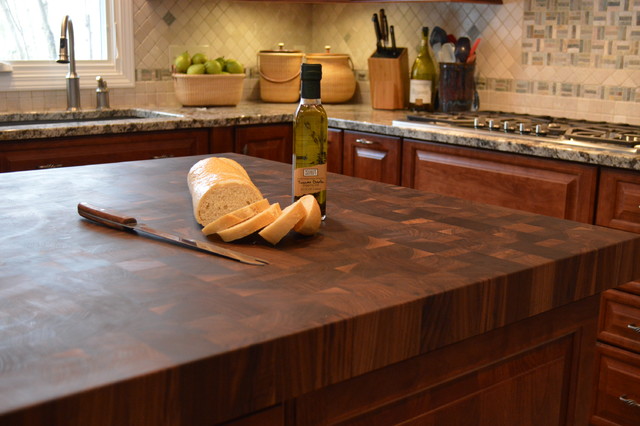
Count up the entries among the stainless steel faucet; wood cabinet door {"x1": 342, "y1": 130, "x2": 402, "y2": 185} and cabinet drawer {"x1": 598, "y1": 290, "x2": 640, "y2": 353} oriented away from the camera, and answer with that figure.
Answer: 0

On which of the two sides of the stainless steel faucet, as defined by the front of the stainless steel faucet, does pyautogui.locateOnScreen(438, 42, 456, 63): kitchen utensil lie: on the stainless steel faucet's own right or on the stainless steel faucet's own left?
on the stainless steel faucet's own left

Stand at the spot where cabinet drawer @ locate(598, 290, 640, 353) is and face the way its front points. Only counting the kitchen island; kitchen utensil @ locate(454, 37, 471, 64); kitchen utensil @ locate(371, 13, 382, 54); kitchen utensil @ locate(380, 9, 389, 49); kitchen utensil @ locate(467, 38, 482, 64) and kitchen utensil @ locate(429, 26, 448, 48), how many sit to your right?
5

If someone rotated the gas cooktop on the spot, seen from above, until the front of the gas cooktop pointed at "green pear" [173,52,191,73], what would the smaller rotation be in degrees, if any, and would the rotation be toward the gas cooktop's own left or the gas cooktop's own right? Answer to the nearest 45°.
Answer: approximately 45° to the gas cooktop's own right

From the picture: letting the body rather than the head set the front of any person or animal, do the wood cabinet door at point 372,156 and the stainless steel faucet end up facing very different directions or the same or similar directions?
same or similar directions

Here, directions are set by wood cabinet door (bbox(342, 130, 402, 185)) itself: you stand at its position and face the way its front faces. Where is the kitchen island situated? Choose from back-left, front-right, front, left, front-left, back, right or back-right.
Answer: front-left

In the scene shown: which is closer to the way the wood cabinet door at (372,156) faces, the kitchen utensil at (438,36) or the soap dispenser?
the soap dispenser

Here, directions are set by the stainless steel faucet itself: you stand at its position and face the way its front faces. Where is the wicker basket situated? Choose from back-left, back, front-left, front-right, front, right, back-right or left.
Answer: back-left

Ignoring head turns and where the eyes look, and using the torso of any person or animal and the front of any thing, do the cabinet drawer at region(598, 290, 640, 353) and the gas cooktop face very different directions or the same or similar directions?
same or similar directions

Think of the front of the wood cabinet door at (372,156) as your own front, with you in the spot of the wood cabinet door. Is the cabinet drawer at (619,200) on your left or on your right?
on your left

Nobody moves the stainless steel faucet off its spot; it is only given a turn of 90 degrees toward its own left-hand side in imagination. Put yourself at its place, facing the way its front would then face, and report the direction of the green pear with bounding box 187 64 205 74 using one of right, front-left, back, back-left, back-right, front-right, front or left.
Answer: front-left

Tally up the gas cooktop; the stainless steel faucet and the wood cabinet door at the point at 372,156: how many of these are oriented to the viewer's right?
0

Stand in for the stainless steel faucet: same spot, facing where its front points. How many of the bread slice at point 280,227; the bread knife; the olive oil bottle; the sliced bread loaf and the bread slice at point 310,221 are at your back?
0

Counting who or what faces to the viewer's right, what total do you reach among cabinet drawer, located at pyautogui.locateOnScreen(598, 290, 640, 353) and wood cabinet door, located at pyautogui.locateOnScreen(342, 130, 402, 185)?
0

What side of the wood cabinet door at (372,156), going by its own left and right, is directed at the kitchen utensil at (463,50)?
back

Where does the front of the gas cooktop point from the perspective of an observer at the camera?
facing the viewer and to the left of the viewer

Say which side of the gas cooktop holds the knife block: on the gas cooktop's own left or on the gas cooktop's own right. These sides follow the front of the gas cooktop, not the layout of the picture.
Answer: on the gas cooktop's own right
